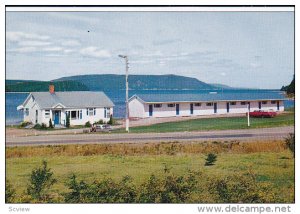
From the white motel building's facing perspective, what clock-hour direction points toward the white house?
The white house is roughly at 4 o'clock from the white motel building.

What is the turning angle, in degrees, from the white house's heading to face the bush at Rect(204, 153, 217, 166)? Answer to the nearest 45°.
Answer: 0° — it already faces it

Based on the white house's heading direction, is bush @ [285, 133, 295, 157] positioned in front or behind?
in front

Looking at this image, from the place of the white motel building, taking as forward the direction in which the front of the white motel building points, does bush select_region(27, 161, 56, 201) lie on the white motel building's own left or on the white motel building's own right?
on the white motel building's own right

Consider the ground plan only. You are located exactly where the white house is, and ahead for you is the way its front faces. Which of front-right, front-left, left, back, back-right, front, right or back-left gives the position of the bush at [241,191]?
front

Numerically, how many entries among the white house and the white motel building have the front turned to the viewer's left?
0

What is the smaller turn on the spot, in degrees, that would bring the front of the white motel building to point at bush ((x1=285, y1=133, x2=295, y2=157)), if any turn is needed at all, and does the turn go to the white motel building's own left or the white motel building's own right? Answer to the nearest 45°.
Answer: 0° — it already faces it

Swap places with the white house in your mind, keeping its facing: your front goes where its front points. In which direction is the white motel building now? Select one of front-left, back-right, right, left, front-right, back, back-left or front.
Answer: front-left

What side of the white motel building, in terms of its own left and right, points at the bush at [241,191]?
front

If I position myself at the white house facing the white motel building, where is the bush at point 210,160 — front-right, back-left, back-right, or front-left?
front-right

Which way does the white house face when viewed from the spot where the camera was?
facing the viewer and to the right of the viewer

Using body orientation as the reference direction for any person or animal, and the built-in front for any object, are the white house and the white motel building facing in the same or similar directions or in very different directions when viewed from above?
same or similar directions
